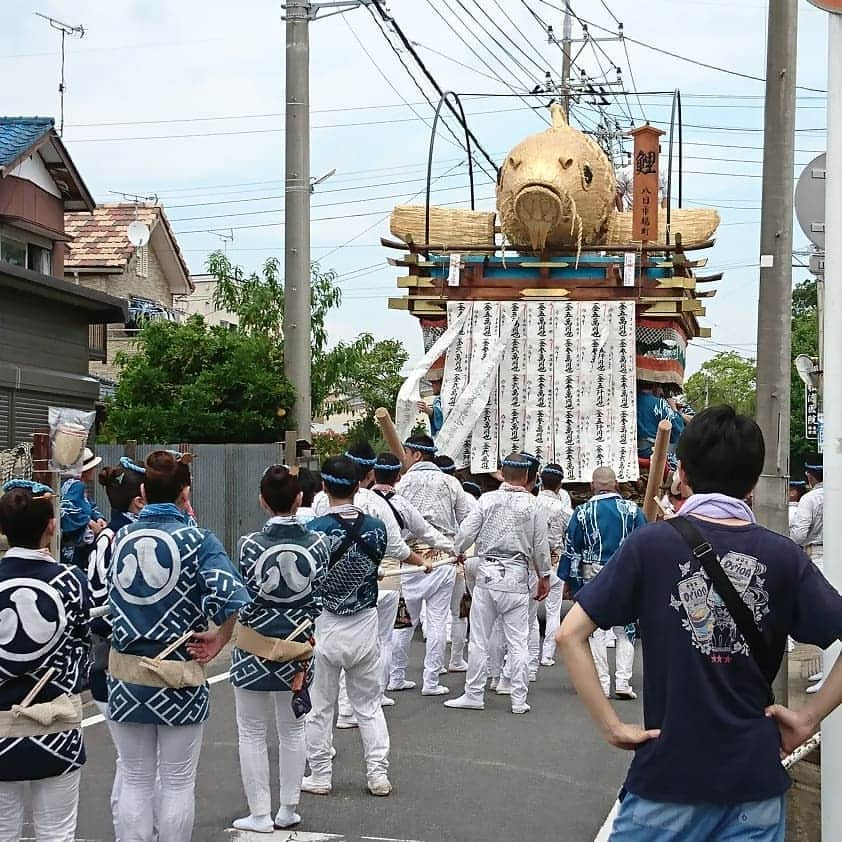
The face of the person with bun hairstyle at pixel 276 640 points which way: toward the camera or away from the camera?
away from the camera

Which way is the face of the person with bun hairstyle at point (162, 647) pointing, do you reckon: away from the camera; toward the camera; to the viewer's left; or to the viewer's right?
away from the camera

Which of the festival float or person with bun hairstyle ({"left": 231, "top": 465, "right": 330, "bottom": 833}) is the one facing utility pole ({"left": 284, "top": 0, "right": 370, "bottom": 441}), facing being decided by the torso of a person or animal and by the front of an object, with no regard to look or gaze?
the person with bun hairstyle

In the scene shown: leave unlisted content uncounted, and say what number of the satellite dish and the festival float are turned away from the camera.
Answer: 0

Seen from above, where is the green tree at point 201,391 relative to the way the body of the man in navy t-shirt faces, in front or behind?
in front

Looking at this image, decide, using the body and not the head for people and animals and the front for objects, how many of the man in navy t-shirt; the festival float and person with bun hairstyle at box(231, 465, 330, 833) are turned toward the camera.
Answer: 1

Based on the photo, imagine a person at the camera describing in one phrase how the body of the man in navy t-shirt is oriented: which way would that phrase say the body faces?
away from the camera

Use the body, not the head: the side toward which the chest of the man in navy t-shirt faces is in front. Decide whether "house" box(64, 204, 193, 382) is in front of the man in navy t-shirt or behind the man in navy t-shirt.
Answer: in front

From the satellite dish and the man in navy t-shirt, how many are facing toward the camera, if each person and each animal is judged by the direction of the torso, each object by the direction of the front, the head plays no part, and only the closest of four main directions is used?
1

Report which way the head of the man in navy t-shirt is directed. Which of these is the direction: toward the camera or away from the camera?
away from the camera

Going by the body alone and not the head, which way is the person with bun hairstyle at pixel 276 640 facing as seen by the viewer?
away from the camera
